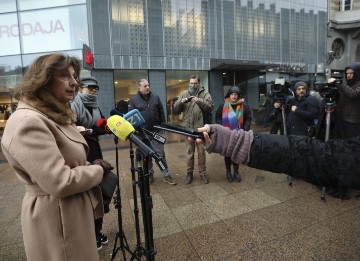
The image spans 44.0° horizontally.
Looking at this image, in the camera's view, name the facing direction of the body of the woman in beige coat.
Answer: to the viewer's right

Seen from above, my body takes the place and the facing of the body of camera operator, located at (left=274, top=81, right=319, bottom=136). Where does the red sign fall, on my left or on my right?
on my right

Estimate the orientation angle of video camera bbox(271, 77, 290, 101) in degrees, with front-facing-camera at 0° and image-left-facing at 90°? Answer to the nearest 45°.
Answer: approximately 45°

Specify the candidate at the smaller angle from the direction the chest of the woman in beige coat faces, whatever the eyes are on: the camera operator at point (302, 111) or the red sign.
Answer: the camera operator

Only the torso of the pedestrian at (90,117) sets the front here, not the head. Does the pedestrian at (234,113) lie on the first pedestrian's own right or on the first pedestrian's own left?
on the first pedestrian's own left

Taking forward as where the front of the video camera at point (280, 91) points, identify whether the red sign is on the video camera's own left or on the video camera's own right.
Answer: on the video camera's own right

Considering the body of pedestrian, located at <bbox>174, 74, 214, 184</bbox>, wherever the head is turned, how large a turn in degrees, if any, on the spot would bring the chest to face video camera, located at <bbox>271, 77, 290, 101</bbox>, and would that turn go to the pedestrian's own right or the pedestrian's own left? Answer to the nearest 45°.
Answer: approximately 90° to the pedestrian's own left
